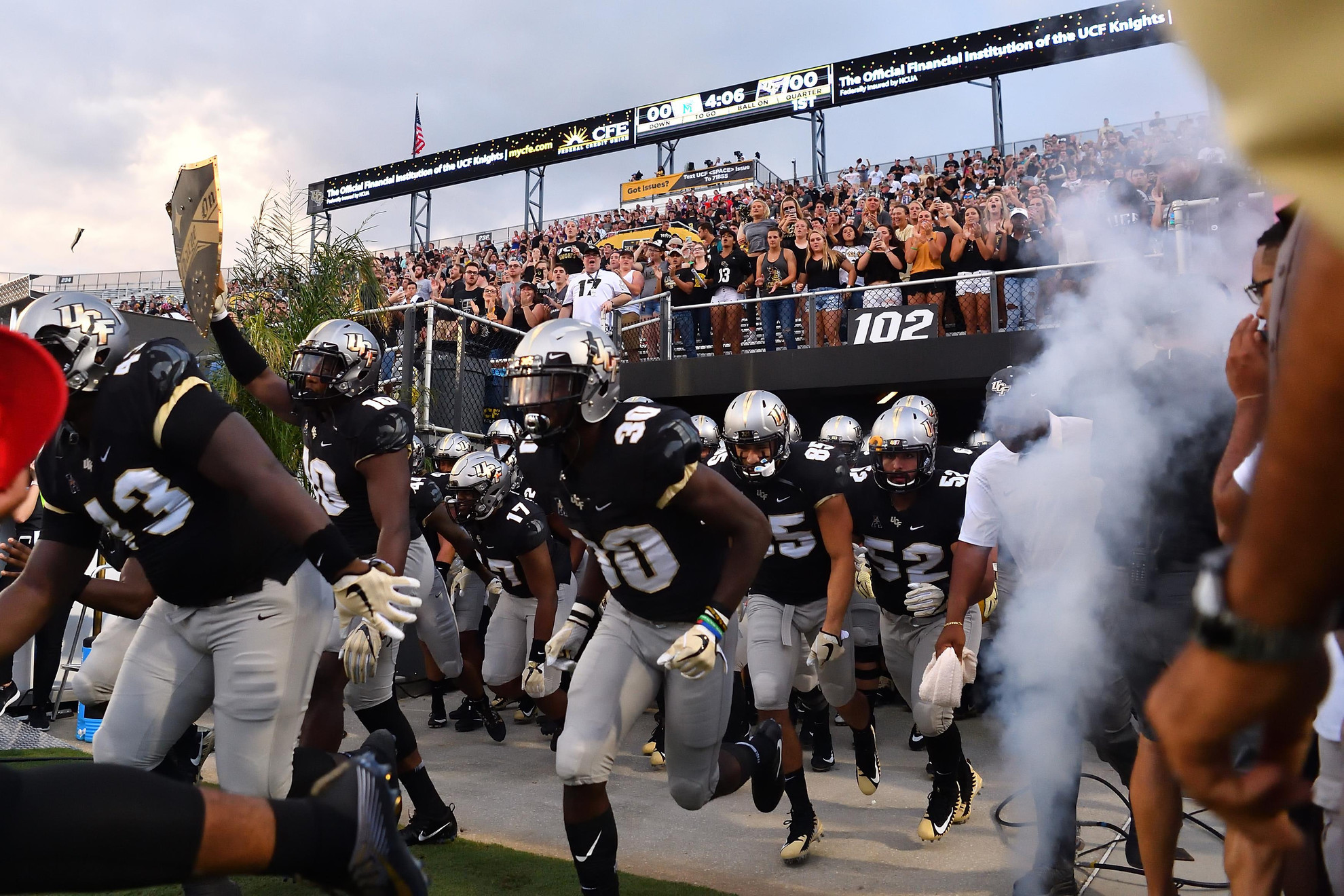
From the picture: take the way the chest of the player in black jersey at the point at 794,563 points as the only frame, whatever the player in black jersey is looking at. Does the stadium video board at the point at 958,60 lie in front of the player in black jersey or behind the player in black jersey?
behind

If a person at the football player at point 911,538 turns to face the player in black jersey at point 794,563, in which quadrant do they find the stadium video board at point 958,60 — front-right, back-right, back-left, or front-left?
back-right

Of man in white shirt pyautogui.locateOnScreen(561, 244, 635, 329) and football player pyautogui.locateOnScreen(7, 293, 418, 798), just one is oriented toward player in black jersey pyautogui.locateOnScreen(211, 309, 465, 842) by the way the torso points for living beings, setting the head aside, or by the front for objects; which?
the man in white shirt

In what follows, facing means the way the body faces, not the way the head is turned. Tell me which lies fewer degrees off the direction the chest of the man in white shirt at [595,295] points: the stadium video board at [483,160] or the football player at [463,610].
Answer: the football player

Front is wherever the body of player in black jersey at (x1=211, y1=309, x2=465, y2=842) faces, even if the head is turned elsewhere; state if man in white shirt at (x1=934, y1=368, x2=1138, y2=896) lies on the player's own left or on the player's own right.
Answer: on the player's own left

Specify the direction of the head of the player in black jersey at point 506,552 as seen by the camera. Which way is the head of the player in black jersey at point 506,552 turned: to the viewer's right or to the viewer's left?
to the viewer's left

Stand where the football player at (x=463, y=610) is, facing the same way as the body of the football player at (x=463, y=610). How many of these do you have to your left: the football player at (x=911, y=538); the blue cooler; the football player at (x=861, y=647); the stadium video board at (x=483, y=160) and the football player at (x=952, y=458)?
3

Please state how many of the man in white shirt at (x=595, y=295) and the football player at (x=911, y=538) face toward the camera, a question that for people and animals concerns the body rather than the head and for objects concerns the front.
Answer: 2

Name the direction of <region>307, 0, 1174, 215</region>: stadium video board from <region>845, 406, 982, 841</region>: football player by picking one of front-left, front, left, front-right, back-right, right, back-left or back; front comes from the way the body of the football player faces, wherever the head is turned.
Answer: back

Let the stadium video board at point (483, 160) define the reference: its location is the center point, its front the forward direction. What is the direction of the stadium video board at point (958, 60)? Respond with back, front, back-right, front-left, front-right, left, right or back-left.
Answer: left

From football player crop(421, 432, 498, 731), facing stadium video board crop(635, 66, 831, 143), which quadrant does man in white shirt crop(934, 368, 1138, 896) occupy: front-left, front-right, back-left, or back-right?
back-right

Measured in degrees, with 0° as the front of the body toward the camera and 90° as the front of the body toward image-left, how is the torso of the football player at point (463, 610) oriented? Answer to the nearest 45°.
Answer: approximately 45°

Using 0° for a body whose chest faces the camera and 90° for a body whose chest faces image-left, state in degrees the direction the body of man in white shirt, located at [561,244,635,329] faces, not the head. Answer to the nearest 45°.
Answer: approximately 0°

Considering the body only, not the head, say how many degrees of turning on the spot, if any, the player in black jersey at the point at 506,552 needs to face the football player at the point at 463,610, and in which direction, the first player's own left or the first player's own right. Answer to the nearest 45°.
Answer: approximately 135° to the first player's own right
